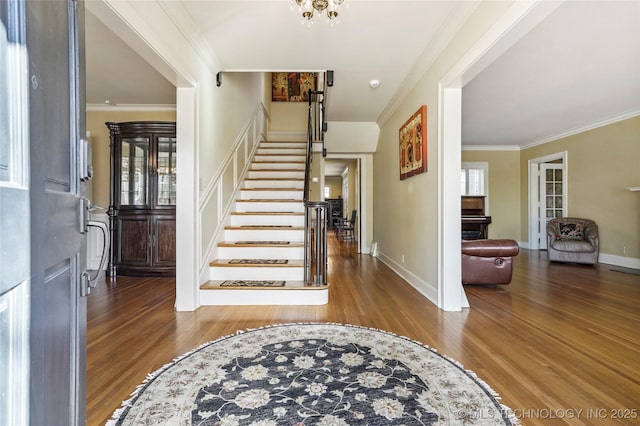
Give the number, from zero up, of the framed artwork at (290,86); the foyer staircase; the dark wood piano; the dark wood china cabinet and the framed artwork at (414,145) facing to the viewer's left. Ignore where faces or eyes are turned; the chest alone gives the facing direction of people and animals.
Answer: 1

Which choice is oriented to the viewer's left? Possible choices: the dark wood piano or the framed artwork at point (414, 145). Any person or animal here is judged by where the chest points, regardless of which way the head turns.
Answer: the framed artwork

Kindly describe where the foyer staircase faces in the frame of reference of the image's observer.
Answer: facing the viewer

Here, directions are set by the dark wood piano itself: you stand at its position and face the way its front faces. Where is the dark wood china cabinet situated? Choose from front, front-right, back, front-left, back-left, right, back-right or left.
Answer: front-right

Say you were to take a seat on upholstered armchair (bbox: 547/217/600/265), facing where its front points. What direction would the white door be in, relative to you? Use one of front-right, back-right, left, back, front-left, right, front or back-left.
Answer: back

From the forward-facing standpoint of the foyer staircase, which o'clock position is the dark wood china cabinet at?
The dark wood china cabinet is roughly at 4 o'clock from the foyer staircase.

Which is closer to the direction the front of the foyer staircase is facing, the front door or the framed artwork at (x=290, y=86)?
the front door

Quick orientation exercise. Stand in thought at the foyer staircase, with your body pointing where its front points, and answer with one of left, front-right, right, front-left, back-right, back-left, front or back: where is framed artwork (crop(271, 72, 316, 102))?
back

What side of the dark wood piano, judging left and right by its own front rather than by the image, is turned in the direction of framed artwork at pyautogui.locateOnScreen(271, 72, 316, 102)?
right

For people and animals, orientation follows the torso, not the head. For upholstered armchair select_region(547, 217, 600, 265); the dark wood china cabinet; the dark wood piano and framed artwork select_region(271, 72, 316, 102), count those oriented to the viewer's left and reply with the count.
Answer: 0

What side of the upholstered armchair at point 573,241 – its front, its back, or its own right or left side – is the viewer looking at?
front

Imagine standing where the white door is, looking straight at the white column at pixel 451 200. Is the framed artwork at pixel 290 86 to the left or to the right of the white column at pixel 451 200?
right

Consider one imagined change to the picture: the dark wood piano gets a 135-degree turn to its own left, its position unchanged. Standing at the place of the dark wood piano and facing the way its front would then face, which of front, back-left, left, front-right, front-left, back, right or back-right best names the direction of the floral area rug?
back-right

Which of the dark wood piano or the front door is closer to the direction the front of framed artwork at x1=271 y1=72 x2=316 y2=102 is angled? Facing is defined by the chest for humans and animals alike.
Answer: the front door

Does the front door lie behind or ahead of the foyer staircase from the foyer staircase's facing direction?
ahead

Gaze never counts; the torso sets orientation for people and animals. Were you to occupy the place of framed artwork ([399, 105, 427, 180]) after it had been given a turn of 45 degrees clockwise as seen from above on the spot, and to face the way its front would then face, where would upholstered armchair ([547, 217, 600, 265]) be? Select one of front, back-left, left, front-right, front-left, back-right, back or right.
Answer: right

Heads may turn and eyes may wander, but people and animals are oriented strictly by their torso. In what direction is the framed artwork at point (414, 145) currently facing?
to the viewer's left

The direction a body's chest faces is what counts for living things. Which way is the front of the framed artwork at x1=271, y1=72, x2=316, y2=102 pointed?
toward the camera

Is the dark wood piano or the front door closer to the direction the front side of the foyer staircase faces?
the front door

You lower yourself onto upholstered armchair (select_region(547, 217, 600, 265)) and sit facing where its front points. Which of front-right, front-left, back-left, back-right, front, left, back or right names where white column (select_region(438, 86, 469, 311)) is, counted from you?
front

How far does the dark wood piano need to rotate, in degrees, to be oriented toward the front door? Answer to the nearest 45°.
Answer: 0° — it already faces it

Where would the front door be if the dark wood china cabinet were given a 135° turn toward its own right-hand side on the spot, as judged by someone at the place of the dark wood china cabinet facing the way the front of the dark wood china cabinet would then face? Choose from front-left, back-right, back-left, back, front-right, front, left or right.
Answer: back-left
